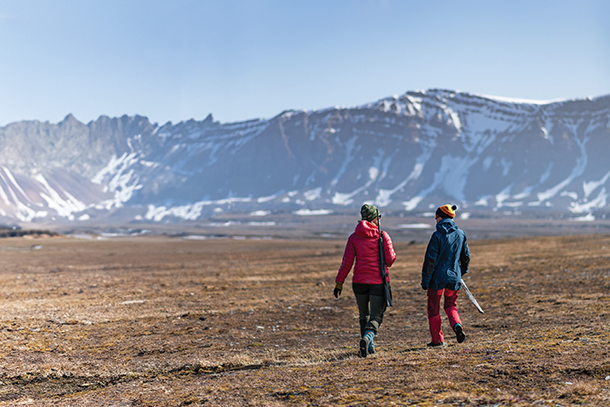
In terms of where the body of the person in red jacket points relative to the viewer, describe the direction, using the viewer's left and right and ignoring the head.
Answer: facing away from the viewer

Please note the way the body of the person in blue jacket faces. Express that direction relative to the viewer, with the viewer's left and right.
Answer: facing away from the viewer and to the left of the viewer

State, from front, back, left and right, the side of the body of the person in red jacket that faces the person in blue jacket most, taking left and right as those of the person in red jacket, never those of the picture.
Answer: right

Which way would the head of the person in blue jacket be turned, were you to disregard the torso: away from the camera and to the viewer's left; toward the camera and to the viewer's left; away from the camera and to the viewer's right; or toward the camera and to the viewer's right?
away from the camera and to the viewer's left

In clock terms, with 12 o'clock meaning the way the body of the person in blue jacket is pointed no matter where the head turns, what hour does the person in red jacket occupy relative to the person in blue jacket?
The person in red jacket is roughly at 8 o'clock from the person in blue jacket.
